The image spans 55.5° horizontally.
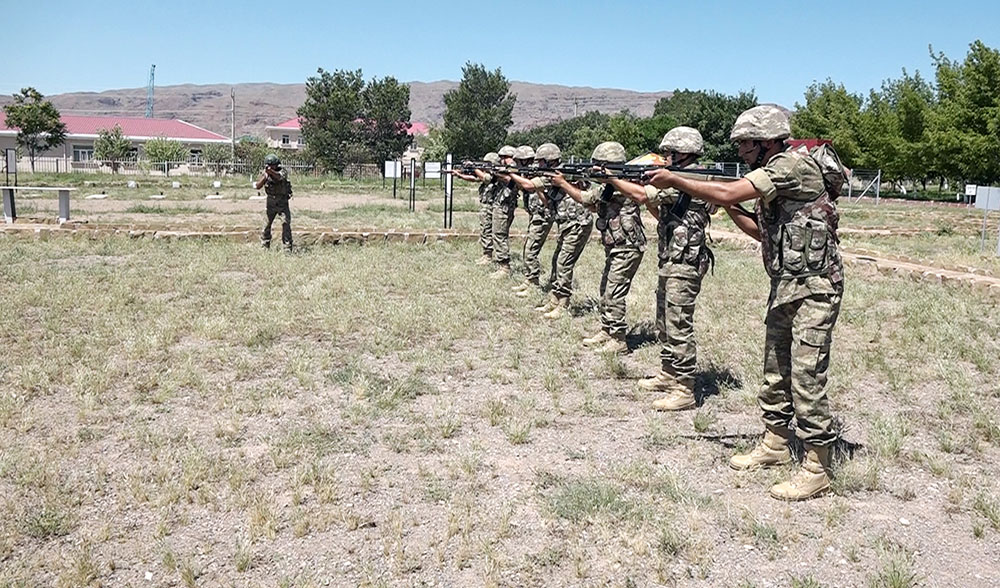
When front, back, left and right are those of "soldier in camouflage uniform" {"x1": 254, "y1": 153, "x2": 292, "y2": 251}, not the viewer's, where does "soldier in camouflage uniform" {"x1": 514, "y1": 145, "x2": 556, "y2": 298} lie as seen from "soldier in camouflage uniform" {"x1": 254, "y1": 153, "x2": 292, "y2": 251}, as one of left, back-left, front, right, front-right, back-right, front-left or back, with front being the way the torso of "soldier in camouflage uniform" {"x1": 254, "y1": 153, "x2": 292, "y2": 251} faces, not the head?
front-left

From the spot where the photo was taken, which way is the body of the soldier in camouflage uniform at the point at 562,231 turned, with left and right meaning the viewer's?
facing to the left of the viewer

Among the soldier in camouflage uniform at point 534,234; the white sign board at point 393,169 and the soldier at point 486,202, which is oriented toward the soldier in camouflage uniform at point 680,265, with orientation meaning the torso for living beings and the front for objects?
the white sign board

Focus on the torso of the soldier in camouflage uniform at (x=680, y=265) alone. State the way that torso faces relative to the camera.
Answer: to the viewer's left

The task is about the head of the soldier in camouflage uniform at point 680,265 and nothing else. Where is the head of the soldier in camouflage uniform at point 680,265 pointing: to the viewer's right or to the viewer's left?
to the viewer's left

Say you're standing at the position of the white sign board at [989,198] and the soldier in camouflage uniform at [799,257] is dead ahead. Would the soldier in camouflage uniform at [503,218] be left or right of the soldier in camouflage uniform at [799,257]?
right

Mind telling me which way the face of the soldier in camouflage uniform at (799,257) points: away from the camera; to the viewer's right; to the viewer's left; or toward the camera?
to the viewer's left

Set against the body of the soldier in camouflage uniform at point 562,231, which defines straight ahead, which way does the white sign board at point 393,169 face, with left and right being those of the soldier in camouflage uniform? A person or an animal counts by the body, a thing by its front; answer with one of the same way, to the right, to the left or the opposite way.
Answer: to the left

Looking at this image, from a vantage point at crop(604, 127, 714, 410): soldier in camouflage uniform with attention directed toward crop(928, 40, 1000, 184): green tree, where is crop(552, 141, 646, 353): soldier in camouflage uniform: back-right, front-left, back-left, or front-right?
front-left

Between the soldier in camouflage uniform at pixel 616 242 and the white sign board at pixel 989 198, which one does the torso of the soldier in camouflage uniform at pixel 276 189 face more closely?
the soldier in camouflage uniform

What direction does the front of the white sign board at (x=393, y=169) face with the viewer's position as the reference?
facing the viewer

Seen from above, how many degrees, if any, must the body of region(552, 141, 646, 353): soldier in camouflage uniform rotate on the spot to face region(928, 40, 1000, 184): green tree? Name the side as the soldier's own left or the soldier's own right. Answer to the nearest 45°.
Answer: approximately 135° to the soldier's own right

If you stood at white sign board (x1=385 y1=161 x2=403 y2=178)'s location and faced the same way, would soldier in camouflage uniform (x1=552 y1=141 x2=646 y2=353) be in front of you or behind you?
in front

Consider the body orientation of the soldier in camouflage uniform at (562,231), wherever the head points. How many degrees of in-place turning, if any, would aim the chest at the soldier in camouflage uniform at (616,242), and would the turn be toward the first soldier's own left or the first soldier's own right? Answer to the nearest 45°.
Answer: approximately 90° to the first soldier's own left

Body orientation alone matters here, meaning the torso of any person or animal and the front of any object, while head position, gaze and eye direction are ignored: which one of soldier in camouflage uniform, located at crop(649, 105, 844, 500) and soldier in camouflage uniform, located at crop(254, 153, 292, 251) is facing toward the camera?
soldier in camouflage uniform, located at crop(254, 153, 292, 251)

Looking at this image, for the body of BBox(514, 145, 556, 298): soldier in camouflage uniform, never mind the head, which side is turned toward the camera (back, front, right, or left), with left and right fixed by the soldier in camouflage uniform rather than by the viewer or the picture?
left

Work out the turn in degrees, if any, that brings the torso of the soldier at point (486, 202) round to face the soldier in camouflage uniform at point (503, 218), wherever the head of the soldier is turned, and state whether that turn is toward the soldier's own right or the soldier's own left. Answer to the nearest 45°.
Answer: approximately 90° to the soldier's own left

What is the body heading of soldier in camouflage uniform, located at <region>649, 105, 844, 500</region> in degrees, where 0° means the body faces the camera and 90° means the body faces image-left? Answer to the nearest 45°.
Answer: approximately 90°

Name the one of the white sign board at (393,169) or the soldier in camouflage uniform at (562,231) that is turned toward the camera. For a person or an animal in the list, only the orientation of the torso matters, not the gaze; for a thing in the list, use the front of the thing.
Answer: the white sign board

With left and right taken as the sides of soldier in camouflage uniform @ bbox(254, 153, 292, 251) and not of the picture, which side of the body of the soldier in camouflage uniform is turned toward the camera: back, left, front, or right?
front
